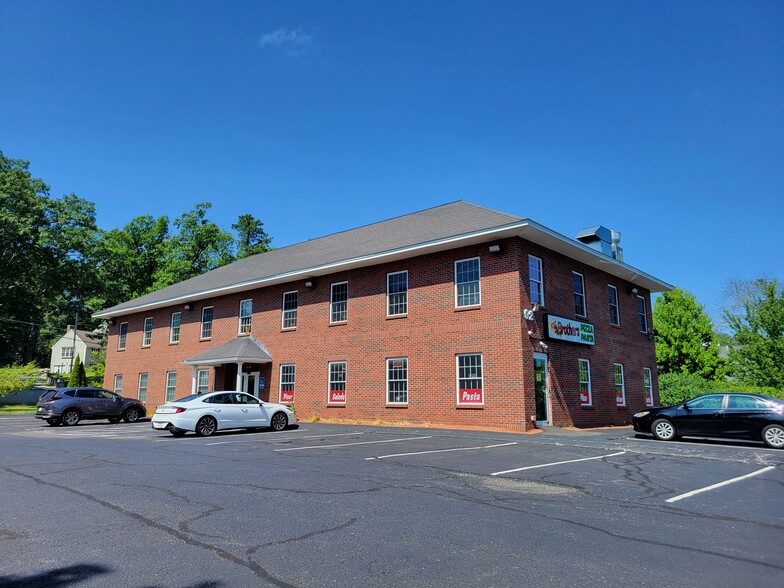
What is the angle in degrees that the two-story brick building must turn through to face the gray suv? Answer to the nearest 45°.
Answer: approximately 45° to its right

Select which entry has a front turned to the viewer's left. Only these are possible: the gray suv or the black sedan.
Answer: the black sedan

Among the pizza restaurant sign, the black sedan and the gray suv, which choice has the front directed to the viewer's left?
the black sedan

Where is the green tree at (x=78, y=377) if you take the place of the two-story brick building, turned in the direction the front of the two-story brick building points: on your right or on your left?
on your right

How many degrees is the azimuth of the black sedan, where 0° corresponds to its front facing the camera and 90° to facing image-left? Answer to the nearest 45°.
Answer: approximately 90°

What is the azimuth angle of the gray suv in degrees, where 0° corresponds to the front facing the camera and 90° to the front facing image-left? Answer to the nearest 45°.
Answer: approximately 225°

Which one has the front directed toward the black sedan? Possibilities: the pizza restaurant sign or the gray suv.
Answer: the pizza restaurant sign

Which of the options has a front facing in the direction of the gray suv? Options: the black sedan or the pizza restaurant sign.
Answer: the black sedan
